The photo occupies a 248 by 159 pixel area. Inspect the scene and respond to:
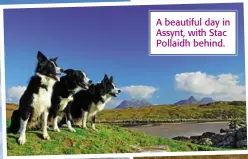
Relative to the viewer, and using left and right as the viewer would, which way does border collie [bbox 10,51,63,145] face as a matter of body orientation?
facing the viewer and to the right of the viewer

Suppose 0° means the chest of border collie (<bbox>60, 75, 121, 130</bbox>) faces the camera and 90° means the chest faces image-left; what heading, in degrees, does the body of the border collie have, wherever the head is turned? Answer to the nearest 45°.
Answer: approximately 270°

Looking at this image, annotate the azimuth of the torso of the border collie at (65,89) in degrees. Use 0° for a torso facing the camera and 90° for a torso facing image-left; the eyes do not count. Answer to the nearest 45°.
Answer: approximately 315°

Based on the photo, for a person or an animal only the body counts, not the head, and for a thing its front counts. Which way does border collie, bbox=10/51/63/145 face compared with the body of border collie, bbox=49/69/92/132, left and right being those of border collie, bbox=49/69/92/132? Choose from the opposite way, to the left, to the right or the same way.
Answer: the same way

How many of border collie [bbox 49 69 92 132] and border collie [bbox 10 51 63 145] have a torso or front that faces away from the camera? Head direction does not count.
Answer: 0

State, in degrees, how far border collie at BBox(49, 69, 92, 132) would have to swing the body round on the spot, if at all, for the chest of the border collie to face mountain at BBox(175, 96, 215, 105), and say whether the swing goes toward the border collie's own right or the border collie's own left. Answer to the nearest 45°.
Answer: approximately 45° to the border collie's own left

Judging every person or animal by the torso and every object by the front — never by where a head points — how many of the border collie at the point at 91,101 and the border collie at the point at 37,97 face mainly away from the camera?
0
